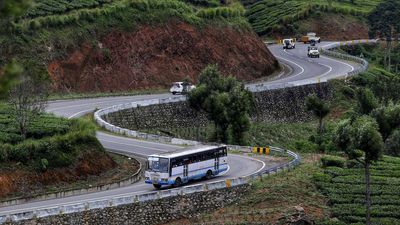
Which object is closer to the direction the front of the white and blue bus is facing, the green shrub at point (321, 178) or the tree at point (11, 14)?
the tree

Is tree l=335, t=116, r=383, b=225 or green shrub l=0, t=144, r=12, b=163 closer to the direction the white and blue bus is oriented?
the green shrub

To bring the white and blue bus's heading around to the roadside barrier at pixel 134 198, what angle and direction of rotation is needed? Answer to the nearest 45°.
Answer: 0° — it already faces it

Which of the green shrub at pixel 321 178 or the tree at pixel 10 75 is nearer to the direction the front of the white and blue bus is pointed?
the tree

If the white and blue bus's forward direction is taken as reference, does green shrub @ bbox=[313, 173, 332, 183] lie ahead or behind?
behind

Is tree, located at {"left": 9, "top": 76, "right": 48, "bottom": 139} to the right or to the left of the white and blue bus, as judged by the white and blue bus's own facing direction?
on its right

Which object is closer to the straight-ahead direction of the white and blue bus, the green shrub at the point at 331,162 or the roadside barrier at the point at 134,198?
the roadside barrier

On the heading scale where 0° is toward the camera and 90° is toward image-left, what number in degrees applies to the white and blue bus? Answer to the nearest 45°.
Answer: approximately 45°

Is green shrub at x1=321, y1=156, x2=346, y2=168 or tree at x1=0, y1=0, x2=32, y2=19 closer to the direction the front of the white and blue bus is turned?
the tree
